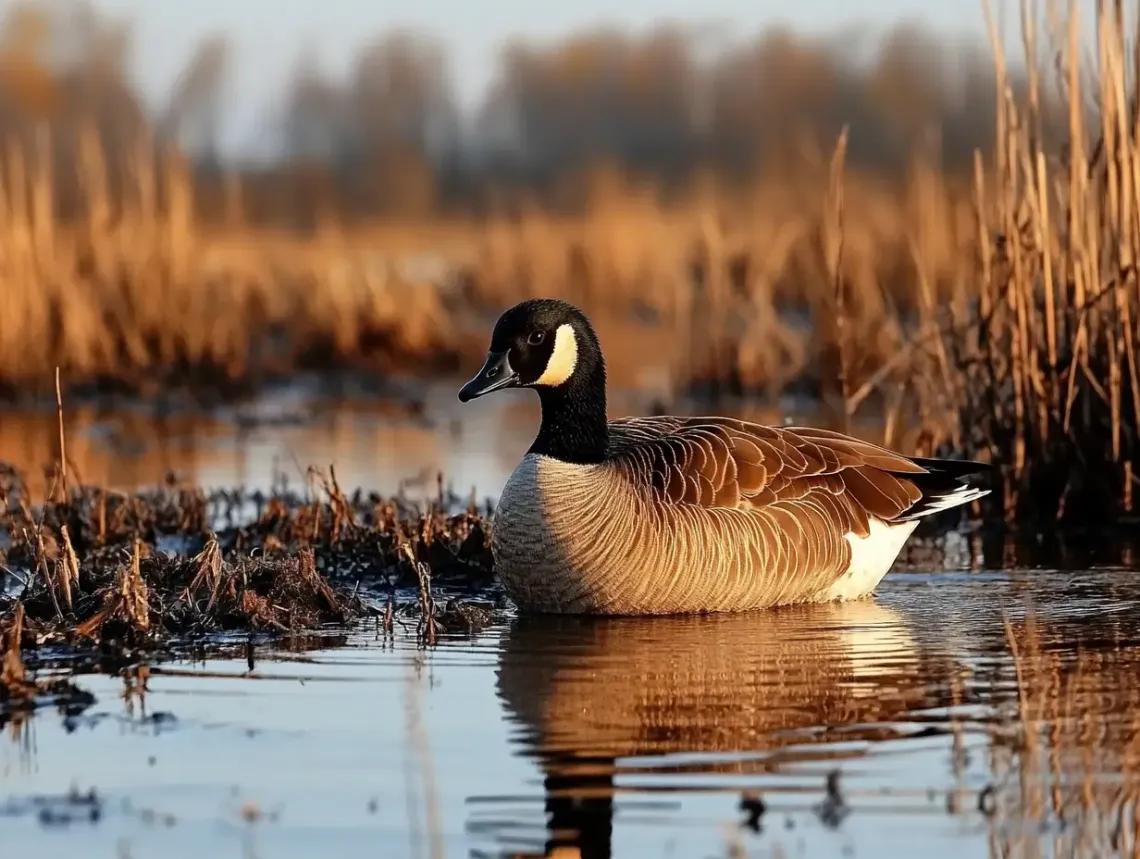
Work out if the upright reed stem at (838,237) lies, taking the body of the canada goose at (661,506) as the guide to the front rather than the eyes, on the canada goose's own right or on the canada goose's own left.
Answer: on the canada goose's own right

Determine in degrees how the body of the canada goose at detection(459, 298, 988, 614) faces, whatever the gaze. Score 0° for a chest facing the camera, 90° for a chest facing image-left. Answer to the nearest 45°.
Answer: approximately 90°

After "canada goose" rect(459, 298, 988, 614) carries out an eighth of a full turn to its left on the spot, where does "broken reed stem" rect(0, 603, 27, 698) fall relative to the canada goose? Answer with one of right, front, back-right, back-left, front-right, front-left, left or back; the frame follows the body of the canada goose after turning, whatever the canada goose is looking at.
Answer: front
